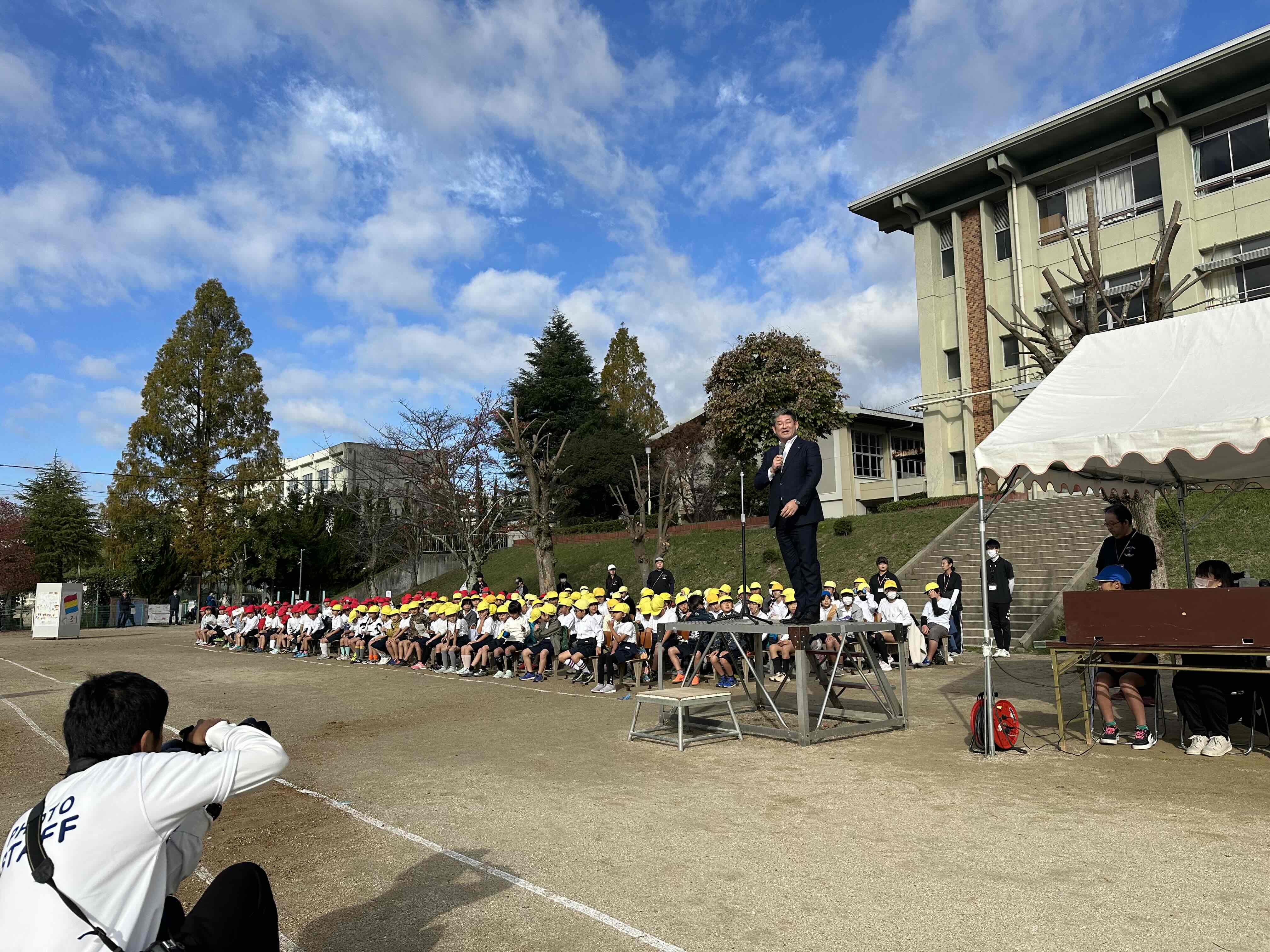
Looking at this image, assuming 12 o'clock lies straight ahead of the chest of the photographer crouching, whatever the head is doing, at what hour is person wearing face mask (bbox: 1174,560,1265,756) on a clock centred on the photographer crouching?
The person wearing face mask is roughly at 1 o'clock from the photographer crouching.

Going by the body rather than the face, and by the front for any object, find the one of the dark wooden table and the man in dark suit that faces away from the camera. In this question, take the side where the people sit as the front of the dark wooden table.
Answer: the dark wooden table

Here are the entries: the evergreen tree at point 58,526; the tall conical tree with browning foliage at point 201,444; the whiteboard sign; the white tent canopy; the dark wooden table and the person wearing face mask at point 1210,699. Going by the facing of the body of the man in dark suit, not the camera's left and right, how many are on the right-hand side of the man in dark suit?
3

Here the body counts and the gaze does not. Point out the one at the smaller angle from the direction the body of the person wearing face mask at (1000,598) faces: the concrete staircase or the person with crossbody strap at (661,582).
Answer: the person with crossbody strap

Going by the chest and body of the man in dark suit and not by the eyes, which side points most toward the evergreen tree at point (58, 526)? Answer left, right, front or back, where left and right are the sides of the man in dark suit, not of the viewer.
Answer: right

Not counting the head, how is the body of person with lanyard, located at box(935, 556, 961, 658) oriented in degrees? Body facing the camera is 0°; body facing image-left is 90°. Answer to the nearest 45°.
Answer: approximately 45°

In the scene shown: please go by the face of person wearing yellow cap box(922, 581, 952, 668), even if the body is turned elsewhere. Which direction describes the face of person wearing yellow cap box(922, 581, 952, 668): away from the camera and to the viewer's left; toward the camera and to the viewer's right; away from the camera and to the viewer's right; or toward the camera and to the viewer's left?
toward the camera and to the viewer's left

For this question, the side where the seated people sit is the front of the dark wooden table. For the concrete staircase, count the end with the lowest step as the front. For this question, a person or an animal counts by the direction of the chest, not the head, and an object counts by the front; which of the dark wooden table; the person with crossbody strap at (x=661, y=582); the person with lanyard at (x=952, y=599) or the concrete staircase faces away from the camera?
the dark wooden table

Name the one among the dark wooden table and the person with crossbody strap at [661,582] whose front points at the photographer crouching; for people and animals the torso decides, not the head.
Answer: the person with crossbody strap

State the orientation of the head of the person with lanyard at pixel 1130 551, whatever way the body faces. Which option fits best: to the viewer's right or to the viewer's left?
to the viewer's left

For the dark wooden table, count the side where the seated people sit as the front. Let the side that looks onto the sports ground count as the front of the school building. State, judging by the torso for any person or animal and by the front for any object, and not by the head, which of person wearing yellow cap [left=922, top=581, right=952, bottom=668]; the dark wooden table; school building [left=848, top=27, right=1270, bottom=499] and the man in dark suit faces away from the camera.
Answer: the dark wooden table
